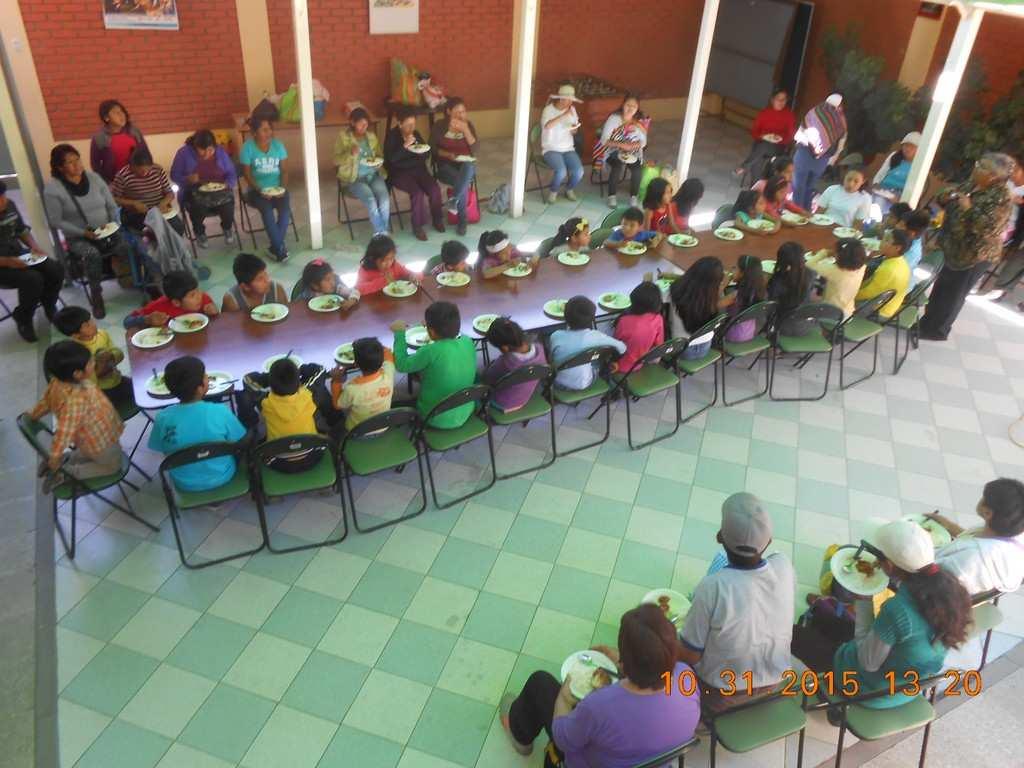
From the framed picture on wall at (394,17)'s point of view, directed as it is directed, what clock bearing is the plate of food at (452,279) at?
The plate of food is roughly at 12 o'clock from the framed picture on wall.

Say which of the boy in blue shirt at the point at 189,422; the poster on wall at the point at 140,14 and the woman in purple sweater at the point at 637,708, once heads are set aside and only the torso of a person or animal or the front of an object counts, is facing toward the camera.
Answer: the poster on wall

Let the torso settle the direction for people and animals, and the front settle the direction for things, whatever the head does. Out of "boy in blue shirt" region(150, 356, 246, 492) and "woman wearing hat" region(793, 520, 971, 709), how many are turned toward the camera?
0

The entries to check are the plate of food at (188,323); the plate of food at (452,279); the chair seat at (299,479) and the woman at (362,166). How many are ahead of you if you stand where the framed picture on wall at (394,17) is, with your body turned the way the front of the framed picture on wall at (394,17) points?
4

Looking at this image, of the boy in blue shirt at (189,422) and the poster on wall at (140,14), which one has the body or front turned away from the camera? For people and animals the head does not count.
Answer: the boy in blue shirt

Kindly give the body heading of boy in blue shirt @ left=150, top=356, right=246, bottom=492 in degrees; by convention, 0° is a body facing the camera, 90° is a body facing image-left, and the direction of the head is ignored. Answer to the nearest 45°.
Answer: approximately 180°

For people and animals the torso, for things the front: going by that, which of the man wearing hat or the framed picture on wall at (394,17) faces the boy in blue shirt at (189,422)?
the framed picture on wall

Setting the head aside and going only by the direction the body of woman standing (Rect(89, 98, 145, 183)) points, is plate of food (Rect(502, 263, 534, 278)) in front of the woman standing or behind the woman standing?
in front

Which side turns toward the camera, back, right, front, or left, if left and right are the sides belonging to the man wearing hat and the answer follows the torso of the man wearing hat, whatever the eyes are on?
back

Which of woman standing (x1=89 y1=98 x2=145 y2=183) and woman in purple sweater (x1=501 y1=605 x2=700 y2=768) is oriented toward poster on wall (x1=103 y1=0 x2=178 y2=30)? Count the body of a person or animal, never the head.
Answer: the woman in purple sweater

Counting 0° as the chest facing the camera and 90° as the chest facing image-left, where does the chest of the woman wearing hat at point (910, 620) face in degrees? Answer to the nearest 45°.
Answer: approximately 135°

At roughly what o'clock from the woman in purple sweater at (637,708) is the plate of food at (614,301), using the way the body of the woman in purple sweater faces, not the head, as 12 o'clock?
The plate of food is roughly at 1 o'clock from the woman in purple sweater.

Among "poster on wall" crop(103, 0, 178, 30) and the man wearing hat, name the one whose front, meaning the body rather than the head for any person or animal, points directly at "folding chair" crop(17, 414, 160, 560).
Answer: the poster on wall
